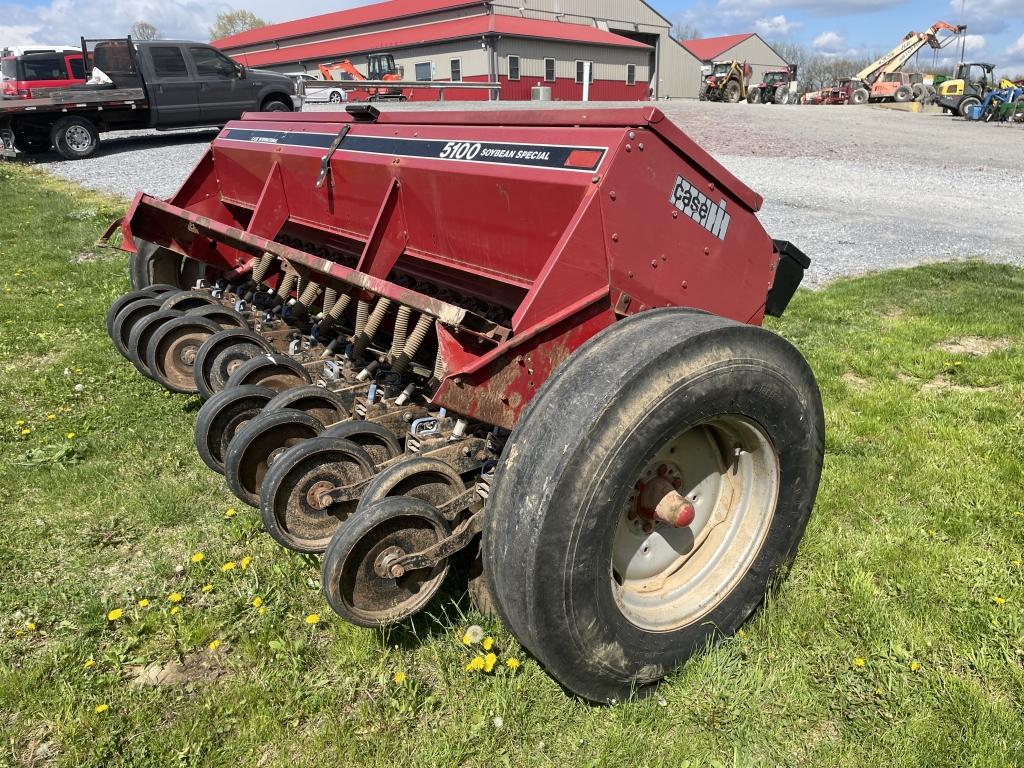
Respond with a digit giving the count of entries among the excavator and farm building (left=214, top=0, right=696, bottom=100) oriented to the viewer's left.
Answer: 1

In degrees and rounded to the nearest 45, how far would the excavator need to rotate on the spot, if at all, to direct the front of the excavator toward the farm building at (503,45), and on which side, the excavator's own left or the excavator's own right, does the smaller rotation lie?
approximately 135° to the excavator's own right

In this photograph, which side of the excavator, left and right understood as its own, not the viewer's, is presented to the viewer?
left

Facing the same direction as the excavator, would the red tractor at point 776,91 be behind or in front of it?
behind

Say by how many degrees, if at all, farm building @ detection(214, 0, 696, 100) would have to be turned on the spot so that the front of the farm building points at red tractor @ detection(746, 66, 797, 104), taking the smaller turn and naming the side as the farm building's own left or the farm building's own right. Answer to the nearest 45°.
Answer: approximately 45° to the farm building's own left

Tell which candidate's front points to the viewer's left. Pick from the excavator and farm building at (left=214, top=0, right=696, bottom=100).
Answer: the excavator
